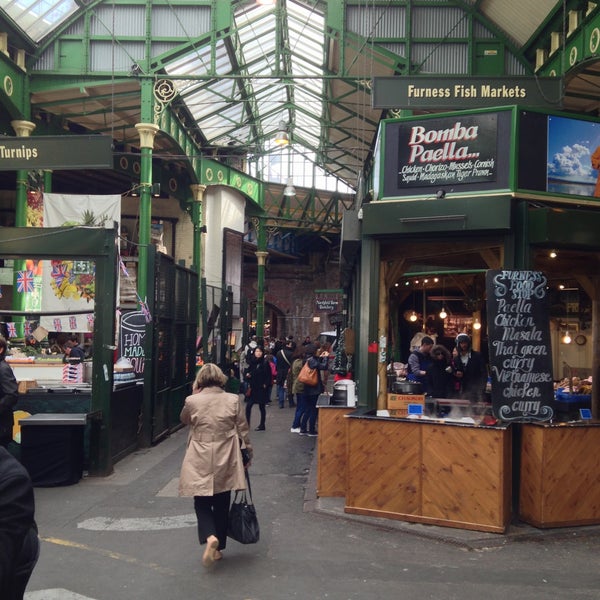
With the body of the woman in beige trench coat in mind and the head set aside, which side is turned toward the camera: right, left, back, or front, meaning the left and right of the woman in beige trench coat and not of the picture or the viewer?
back

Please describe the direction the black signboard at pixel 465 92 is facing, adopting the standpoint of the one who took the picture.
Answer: facing the viewer

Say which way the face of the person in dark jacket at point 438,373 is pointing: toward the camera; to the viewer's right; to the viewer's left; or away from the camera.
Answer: toward the camera

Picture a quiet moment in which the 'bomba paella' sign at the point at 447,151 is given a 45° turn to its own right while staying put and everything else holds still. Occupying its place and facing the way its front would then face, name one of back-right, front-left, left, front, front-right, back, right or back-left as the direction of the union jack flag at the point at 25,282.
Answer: right

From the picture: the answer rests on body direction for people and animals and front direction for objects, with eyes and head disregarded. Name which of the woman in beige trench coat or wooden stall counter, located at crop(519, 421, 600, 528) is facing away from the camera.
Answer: the woman in beige trench coat

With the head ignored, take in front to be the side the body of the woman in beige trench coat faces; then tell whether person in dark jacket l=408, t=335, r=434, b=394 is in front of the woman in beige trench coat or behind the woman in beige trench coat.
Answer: in front

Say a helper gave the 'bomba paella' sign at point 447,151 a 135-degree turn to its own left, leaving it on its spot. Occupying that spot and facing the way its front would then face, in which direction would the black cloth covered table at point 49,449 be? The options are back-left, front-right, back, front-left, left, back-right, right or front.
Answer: back-left

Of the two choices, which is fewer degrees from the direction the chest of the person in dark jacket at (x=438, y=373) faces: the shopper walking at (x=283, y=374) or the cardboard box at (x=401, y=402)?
the cardboard box

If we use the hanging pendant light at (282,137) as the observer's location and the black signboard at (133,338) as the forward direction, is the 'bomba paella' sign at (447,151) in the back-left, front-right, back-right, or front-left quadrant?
front-left

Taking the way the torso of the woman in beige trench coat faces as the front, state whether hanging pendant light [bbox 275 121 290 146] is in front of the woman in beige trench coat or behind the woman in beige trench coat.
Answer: in front

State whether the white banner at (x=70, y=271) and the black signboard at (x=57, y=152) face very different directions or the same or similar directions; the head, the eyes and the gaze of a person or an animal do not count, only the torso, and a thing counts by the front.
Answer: same or similar directions

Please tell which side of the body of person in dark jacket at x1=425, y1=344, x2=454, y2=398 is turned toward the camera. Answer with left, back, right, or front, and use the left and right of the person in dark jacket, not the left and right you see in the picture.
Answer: front

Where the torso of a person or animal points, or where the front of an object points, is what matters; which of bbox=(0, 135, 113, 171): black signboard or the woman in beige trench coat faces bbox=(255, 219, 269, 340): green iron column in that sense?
the woman in beige trench coat

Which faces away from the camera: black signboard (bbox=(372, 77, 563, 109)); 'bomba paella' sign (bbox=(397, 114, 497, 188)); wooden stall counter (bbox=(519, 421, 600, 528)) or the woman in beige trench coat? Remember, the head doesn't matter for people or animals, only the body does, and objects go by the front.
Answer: the woman in beige trench coat

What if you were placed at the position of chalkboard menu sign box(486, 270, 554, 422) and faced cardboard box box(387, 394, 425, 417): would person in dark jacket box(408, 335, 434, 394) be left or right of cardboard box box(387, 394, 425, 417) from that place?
right
